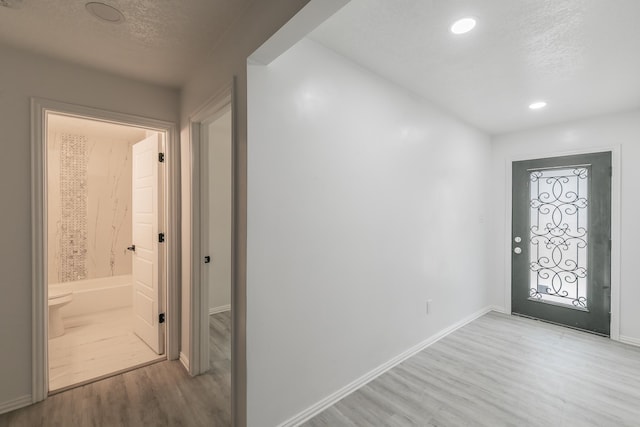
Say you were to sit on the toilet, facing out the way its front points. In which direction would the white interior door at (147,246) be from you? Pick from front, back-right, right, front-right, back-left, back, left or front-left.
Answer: front-right

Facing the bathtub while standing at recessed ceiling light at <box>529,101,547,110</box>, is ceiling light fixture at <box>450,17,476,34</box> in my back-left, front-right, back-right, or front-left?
front-left

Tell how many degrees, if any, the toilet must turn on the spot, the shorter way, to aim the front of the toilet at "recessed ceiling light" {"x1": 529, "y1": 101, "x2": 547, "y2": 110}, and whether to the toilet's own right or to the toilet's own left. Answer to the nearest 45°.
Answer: approximately 45° to the toilet's own right

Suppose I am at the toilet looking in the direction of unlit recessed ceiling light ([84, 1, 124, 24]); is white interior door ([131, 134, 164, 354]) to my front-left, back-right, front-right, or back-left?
front-left

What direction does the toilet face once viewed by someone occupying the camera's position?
facing to the right of the viewer

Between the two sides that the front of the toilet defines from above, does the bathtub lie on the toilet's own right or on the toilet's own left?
on the toilet's own left

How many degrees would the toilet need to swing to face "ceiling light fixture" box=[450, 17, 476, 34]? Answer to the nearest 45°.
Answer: approximately 45° to its right

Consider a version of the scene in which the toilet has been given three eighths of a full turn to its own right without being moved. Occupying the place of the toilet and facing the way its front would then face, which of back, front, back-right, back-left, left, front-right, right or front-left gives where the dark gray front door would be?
left
